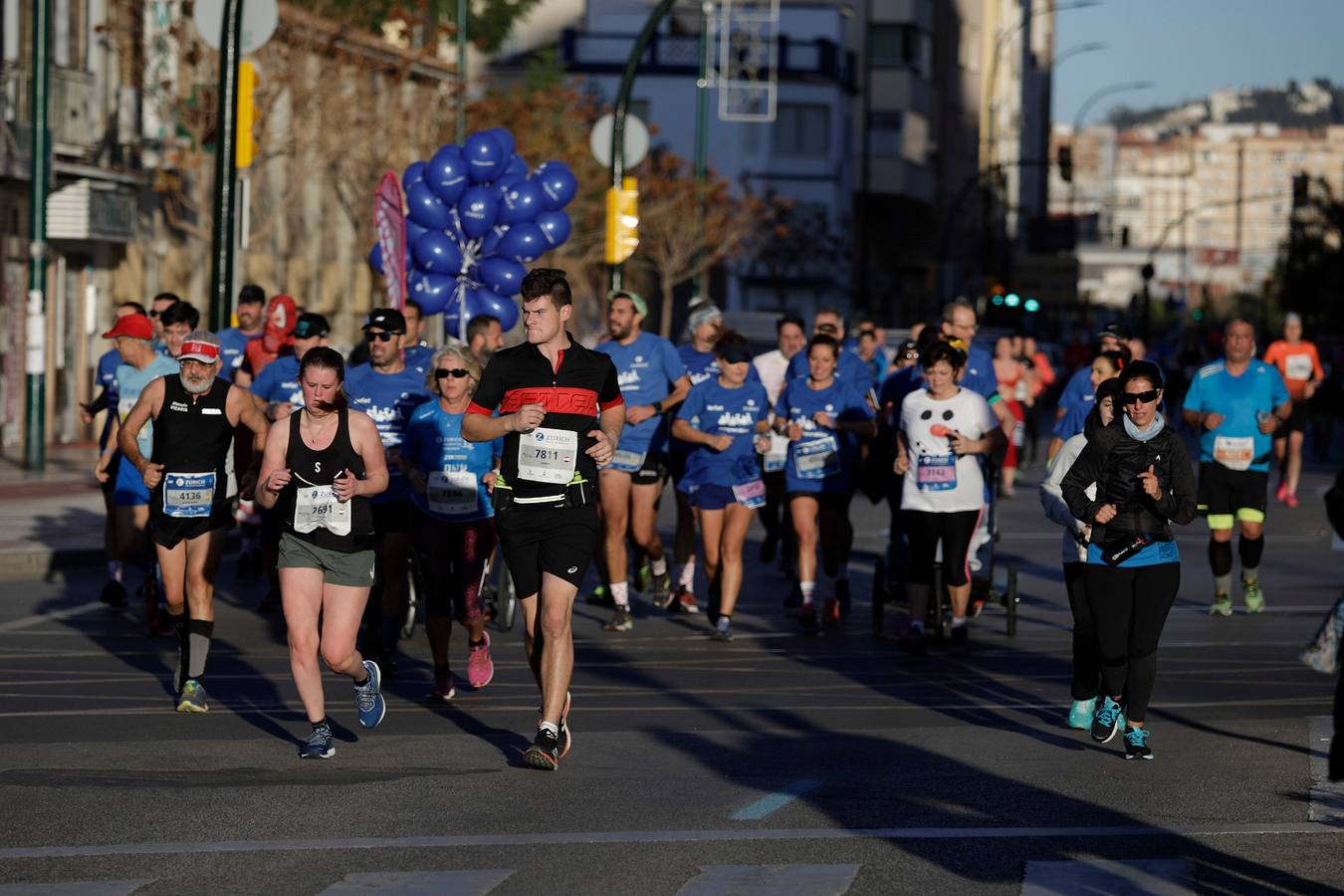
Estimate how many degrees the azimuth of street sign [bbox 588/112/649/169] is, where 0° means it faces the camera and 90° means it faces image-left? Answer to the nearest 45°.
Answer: approximately 180°

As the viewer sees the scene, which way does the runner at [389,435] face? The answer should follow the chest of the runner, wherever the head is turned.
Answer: toward the camera

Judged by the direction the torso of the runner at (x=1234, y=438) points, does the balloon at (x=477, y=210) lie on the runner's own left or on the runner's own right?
on the runner's own right

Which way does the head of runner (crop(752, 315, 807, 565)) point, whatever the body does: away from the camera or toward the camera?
toward the camera

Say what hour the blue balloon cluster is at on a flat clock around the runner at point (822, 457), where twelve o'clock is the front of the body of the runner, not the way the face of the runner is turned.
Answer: The blue balloon cluster is roughly at 3 o'clock from the runner.

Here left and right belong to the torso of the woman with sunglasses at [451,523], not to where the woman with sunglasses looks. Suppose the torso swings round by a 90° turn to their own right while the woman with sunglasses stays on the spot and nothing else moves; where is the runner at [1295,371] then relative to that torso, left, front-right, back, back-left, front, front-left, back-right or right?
back-right

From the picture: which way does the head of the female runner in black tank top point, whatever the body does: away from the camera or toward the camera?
toward the camera

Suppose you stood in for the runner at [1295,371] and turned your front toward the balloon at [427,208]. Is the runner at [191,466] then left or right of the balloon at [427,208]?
left

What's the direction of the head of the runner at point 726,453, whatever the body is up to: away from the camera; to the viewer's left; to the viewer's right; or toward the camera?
toward the camera

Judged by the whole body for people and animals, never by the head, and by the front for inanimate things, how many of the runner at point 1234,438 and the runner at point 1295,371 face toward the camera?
2

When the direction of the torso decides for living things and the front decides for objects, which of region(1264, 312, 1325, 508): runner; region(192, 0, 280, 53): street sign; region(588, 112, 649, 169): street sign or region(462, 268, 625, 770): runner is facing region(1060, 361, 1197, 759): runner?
region(1264, 312, 1325, 508): runner

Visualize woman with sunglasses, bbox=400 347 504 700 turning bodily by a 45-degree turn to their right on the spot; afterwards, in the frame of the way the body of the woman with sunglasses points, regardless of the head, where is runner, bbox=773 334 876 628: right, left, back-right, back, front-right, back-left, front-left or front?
back

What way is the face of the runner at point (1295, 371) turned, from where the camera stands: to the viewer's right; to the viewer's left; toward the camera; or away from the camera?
toward the camera

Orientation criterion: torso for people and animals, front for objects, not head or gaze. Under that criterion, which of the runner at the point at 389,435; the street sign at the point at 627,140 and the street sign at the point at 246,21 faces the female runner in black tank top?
the runner

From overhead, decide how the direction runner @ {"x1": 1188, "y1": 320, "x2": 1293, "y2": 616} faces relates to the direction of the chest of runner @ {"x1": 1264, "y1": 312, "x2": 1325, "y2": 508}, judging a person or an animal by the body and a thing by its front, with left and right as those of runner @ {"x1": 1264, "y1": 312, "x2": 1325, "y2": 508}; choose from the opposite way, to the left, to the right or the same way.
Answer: the same way

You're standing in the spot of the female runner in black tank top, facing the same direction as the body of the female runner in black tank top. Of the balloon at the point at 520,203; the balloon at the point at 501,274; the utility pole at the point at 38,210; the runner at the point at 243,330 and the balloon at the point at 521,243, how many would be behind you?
5

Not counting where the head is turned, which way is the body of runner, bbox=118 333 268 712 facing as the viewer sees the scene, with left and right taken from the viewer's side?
facing the viewer

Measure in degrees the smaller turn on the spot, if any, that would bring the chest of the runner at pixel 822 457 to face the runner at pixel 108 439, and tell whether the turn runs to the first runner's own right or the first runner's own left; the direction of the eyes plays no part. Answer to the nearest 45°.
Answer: approximately 90° to the first runner's own right

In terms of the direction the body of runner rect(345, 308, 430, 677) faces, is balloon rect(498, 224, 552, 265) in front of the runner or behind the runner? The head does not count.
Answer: behind

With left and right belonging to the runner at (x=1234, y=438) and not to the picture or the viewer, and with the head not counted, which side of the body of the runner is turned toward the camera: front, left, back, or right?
front

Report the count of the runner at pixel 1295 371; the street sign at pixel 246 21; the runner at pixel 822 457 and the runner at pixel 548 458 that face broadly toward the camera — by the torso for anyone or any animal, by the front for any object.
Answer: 3
